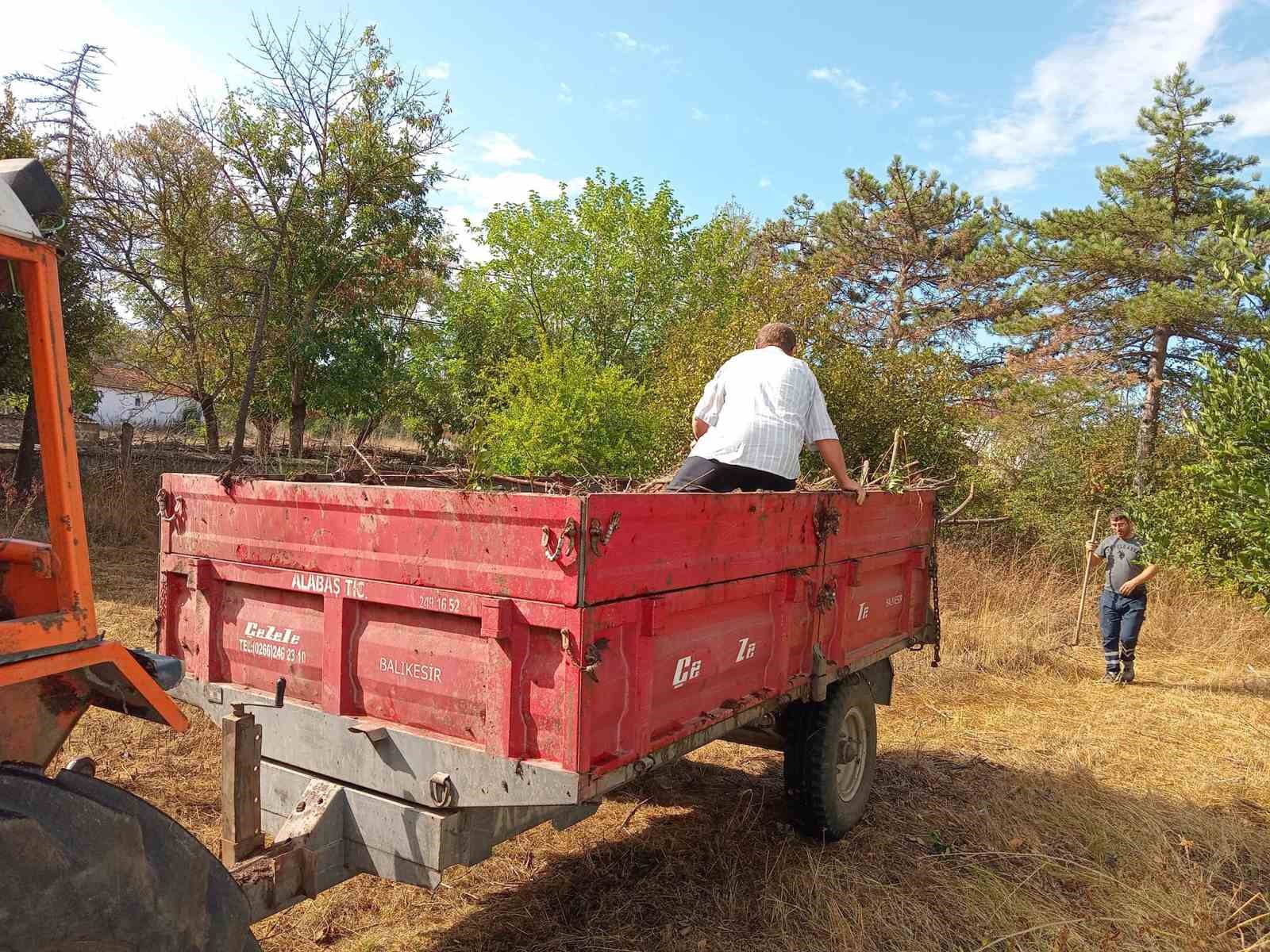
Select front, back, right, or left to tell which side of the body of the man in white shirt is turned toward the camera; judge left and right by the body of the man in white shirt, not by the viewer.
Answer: back

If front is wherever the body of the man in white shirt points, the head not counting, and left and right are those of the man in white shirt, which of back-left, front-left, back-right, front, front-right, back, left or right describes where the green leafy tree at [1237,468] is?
front-right

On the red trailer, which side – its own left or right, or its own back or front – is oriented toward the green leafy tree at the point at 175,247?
right

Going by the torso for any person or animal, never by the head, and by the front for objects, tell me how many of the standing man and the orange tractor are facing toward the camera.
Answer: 1

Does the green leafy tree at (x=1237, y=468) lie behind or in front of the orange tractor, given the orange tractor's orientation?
behind

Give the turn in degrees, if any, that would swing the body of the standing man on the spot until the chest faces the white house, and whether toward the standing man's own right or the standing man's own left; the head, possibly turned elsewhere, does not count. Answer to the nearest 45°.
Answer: approximately 90° to the standing man's own right

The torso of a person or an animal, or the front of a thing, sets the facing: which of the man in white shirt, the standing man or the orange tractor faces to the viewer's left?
the orange tractor

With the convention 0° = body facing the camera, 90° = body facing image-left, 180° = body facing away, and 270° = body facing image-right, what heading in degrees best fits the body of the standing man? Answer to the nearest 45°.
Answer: approximately 0°

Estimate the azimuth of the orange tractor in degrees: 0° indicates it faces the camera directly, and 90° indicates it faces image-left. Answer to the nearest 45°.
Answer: approximately 90°
